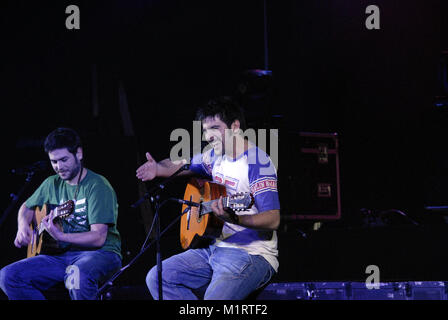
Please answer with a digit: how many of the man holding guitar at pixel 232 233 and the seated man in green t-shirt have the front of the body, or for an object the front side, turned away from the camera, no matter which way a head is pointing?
0

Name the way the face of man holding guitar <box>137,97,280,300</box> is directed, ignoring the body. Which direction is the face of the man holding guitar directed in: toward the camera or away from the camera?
toward the camera

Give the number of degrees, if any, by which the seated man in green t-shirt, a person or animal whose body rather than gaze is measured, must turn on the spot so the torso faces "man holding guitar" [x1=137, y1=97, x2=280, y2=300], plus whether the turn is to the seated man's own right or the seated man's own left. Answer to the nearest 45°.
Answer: approximately 90° to the seated man's own left

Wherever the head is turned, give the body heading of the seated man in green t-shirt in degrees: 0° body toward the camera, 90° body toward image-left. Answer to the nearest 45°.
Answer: approximately 45°

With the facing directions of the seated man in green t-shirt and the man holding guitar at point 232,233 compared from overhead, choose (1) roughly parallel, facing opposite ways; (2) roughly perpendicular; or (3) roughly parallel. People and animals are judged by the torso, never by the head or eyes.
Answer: roughly parallel

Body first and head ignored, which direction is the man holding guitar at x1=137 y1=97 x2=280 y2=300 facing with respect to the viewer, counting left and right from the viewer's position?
facing the viewer and to the left of the viewer

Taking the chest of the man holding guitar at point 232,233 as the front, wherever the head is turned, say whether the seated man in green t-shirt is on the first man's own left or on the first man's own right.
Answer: on the first man's own right
